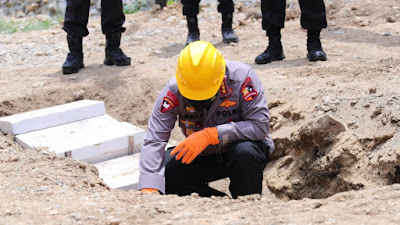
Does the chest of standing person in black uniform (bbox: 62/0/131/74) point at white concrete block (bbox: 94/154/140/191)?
yes

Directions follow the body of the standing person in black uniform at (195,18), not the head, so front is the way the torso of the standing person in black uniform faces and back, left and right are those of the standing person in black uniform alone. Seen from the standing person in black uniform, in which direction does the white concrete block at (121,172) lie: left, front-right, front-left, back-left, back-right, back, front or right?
front

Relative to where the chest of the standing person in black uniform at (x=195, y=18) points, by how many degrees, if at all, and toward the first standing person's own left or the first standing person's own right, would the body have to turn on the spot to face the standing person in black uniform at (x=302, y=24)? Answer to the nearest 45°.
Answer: approximately 45° to the first standing person's own left

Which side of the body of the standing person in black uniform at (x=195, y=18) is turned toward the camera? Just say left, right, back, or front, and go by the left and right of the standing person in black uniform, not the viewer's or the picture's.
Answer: front

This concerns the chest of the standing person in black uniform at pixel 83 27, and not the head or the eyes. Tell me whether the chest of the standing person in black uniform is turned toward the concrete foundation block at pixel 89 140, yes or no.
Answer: yes

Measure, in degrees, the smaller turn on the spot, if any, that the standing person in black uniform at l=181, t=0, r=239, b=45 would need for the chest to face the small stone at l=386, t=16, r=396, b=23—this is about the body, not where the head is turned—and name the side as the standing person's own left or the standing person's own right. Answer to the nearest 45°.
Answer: approximately 90° to the standing person's own left

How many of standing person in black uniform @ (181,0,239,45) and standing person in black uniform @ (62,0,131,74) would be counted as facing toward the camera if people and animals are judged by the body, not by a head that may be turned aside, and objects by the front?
2

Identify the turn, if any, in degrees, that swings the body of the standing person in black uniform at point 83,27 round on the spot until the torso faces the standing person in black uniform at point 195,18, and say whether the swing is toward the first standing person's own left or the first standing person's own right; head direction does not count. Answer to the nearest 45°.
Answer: approximately 135° to the first standing person's own left

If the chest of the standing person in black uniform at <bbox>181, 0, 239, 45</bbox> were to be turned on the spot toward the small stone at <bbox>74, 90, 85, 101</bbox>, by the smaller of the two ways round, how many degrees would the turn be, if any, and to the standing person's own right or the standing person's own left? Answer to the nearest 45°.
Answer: approximately 45° to the standing person's own right

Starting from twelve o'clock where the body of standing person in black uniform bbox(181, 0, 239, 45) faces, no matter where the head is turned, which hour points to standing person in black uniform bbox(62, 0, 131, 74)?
standing person in black uniform bbox(62, 0, 131, 74) is roughly at 2 o'clock from standing person in black uniform bbox(181, 0, 239, 45).

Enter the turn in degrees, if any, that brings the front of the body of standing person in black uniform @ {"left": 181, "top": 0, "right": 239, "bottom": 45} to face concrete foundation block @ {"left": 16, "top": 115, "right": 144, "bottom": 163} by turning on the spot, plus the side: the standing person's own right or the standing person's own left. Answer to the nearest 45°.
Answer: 0° — they already face it

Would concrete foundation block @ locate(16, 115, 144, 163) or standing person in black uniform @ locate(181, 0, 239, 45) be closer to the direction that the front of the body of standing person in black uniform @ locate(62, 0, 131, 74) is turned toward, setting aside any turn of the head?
the concrete foundation block

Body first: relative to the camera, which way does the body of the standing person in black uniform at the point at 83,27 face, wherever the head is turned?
toward the camera
